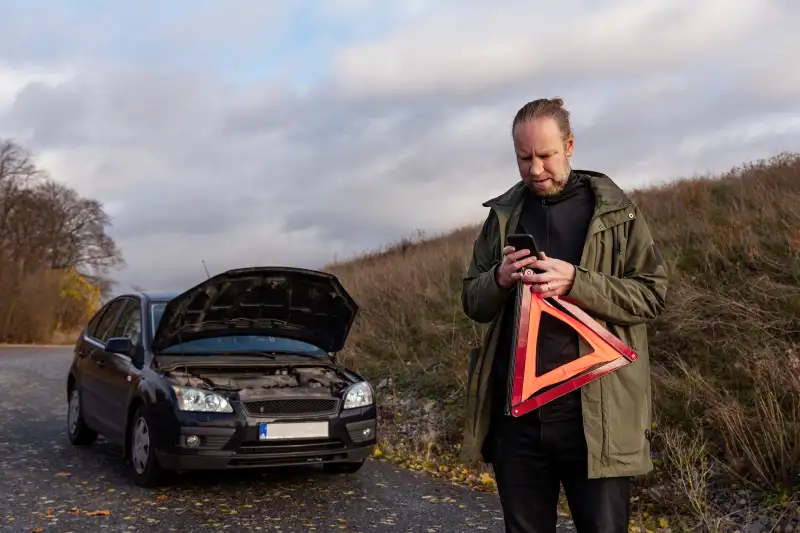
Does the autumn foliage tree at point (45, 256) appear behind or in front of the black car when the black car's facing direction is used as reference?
behind

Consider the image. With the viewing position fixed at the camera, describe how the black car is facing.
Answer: facing the viewer and to the right of the viewer

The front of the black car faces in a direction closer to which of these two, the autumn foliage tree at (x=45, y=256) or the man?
the man

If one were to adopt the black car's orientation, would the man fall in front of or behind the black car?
in front
